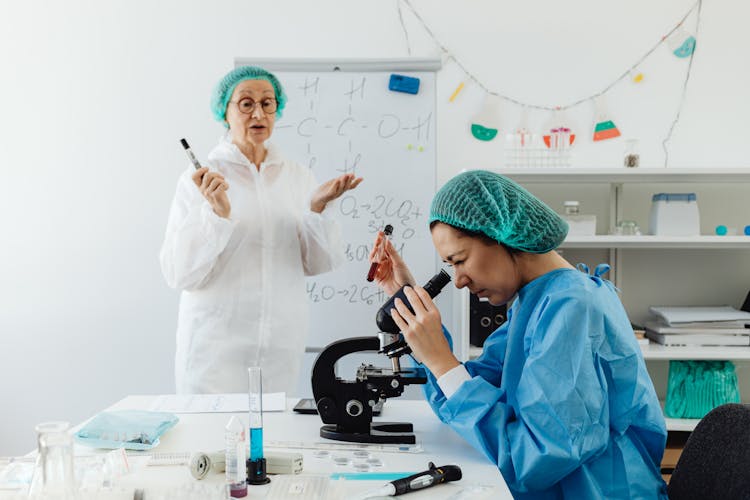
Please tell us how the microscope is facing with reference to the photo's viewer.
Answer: facing to the right of the viewer

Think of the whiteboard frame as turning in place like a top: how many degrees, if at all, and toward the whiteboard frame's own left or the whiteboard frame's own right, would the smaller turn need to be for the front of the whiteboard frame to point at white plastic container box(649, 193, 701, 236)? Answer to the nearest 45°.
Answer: approximately 90° to the whiteboard frame's own left

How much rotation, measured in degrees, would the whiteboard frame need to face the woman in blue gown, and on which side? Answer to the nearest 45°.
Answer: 0° — it already faces them

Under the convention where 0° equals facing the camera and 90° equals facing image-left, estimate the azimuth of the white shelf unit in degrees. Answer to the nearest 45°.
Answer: approximately 0°

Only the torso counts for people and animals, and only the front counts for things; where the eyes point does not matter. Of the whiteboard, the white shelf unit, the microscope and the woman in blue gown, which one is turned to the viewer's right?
the microscope

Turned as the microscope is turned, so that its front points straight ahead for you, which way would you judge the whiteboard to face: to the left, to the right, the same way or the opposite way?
to the right

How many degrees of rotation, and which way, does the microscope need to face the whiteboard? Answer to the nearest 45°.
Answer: approximately 90° to its left

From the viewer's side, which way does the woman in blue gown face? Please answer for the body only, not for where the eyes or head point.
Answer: to the viewer's left

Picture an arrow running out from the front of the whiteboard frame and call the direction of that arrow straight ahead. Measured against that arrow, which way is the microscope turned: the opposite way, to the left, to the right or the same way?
to the left

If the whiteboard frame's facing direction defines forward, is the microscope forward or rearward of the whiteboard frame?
forward

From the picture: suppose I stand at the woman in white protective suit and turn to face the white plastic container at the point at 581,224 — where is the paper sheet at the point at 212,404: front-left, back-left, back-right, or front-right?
back-right
